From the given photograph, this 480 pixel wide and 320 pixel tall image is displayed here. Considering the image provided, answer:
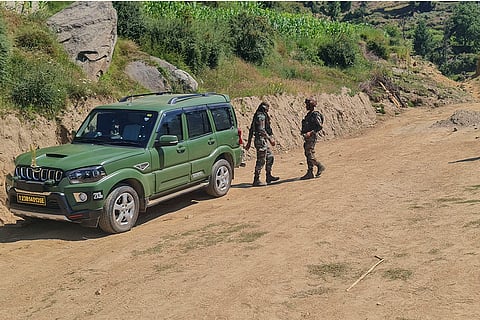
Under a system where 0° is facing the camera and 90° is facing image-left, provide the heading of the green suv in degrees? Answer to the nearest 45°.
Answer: approximately 45°

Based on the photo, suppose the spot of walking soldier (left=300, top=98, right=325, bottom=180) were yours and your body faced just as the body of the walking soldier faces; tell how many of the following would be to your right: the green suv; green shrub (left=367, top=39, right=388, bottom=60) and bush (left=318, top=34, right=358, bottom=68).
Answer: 2

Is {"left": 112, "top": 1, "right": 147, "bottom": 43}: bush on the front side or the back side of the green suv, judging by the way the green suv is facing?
on the back side

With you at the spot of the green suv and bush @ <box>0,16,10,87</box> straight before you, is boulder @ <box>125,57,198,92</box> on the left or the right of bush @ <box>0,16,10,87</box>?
right

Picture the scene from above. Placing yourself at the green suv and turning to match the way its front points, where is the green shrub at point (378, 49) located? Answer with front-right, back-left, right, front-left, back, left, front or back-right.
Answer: back

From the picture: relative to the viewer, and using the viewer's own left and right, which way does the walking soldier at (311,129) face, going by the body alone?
facing to the left of the viewer

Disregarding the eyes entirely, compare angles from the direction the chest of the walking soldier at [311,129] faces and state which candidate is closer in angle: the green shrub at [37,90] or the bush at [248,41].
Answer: the green shrub

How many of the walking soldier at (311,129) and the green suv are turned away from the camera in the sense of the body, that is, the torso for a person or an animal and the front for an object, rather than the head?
0

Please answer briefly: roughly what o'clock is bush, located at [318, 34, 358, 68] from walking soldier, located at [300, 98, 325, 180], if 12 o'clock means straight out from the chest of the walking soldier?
The bush is roughly at 3 o'clock from the walking soldier.

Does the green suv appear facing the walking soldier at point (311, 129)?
no

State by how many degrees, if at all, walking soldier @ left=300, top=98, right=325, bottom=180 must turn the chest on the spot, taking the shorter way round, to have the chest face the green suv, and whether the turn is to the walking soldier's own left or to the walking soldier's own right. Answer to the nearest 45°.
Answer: approximately 45° to the walking soldier's own left

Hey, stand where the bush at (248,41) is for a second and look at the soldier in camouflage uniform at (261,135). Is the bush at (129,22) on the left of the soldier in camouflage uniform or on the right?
right

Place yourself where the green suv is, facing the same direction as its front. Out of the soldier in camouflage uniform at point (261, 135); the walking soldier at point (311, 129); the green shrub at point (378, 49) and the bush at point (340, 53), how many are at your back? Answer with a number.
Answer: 4

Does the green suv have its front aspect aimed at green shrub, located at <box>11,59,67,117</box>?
no

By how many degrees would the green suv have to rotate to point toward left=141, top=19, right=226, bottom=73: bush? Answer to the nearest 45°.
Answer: approximately 135° to its right

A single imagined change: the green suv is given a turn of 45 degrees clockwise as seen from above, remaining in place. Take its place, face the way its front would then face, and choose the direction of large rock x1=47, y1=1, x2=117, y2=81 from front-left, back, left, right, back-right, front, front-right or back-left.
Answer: right

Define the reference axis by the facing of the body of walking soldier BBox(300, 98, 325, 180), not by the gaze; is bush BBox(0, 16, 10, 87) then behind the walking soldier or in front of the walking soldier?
in front

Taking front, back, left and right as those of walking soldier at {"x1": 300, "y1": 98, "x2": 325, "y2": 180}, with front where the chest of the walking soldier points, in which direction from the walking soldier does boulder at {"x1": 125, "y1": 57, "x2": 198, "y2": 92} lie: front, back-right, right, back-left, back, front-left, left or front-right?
front-right

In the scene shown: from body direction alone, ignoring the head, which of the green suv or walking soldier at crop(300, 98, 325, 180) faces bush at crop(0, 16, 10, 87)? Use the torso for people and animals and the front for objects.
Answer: the walking soldier
